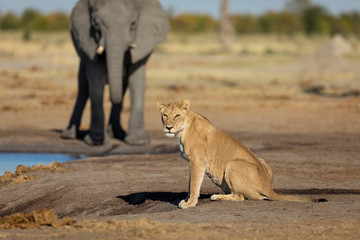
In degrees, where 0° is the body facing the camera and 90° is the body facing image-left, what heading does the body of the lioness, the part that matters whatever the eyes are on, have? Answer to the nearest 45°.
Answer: approximately 90°

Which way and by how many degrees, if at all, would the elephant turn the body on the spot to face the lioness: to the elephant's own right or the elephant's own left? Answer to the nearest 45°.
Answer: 0° — it already faces it

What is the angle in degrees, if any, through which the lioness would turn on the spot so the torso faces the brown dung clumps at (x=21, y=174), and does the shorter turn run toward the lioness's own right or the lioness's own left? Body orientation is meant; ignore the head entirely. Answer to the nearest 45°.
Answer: approximately 45° to the lioness's own right

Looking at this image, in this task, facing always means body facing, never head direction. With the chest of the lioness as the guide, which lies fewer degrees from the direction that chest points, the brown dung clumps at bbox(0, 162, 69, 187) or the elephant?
the brown dung clumps

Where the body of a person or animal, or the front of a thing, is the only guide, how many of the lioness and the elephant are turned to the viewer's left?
1

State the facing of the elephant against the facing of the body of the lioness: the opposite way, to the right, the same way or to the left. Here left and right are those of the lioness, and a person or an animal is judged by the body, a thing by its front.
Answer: to the left

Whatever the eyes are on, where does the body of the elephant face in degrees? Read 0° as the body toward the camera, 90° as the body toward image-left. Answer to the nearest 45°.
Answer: approximately 0°

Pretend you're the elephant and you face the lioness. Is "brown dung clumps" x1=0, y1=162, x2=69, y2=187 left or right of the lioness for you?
right

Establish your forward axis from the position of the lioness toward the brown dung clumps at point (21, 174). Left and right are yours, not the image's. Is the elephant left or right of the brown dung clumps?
right

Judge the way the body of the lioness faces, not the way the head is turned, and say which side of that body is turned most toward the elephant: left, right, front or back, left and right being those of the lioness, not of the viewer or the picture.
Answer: right
